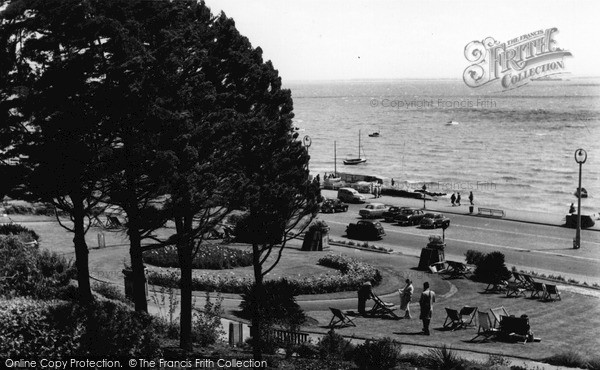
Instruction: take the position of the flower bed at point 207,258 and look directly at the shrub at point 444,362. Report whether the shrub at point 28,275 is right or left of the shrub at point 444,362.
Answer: right
